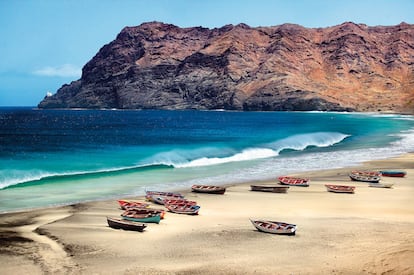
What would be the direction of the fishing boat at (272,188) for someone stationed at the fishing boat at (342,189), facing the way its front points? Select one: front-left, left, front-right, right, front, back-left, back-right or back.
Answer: front

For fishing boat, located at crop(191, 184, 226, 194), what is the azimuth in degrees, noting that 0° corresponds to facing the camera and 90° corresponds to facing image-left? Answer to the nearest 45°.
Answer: approximately 90°

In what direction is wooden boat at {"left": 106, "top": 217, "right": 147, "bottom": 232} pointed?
to the viewer's left

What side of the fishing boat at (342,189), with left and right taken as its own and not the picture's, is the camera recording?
left

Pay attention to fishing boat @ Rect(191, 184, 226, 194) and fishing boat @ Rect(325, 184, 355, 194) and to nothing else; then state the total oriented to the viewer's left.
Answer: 2

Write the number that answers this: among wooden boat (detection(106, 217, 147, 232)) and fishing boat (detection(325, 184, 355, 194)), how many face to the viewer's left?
2

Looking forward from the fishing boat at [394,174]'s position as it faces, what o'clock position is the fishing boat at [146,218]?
the fishing boat at [146,218] is roughly at 10 o'clock from the fishing boat at [394,174].

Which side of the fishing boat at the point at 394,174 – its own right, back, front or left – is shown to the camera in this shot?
left
